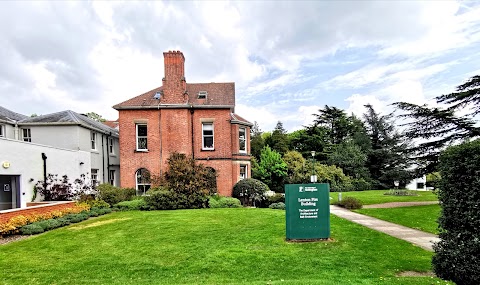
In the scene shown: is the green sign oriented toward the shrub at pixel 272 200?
no

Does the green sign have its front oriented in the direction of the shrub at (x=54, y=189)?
no

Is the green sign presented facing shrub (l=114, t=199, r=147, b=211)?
no

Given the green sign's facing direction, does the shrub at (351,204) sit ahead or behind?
behind

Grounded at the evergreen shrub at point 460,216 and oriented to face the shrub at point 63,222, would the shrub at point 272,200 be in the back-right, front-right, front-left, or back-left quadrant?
front-right

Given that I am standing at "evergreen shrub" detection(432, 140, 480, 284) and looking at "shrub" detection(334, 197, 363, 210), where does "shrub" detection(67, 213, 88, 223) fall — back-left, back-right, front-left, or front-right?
front-left

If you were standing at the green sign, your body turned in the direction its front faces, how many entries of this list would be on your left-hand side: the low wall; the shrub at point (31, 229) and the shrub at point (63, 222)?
0

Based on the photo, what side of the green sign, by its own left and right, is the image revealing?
front

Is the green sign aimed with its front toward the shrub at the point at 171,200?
no

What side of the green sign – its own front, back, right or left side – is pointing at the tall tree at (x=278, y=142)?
back
